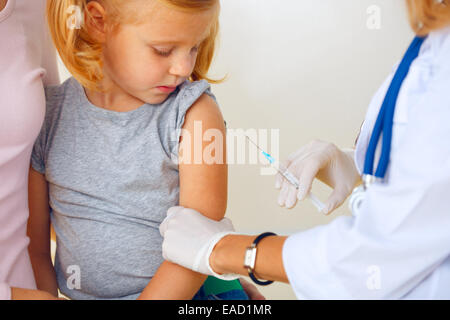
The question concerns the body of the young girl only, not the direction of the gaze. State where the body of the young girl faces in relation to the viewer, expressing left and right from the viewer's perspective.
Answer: facing the viewer

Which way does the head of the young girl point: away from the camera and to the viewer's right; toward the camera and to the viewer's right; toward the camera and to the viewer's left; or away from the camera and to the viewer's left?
toward the camera and to the viewer's right

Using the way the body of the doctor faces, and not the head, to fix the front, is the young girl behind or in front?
in front

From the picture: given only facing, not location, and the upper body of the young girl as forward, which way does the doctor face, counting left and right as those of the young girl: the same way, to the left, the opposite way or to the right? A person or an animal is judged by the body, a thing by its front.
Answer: to the right

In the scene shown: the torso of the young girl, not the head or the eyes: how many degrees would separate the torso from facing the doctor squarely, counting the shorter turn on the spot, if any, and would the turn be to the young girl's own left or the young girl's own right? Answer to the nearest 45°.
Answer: approximately 45° to the young girl's own left

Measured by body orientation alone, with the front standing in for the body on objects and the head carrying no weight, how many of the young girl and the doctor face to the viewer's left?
1

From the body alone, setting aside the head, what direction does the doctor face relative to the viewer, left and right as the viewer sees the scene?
facing to the left of the viewer
